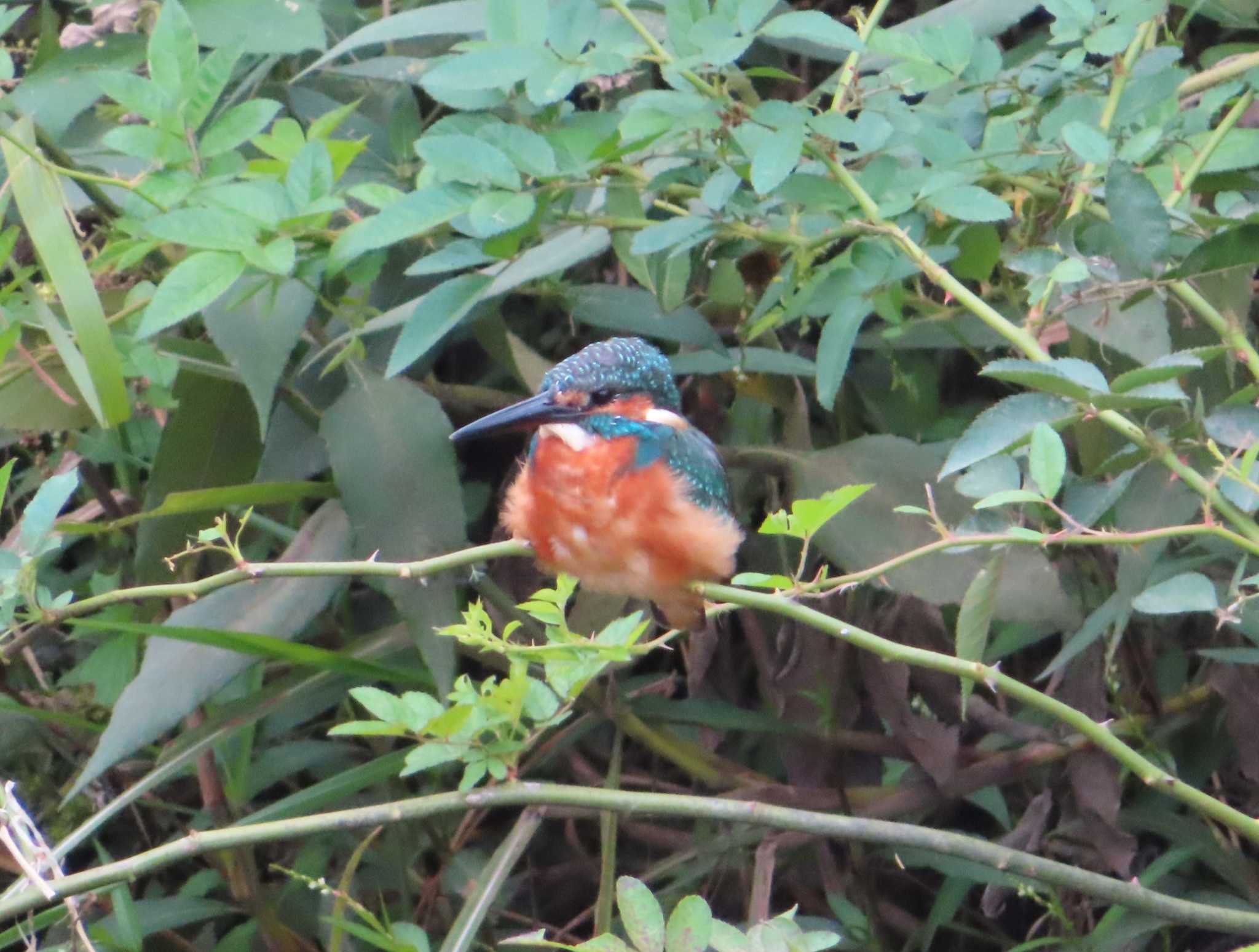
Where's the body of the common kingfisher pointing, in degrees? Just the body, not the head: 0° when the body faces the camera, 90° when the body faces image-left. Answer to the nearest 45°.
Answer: approximately 45°

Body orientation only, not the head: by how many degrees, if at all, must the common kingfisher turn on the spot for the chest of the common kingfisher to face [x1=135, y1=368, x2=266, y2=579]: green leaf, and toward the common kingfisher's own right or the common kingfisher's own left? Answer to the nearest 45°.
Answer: approximately 90° to the common kingfisher's own right
